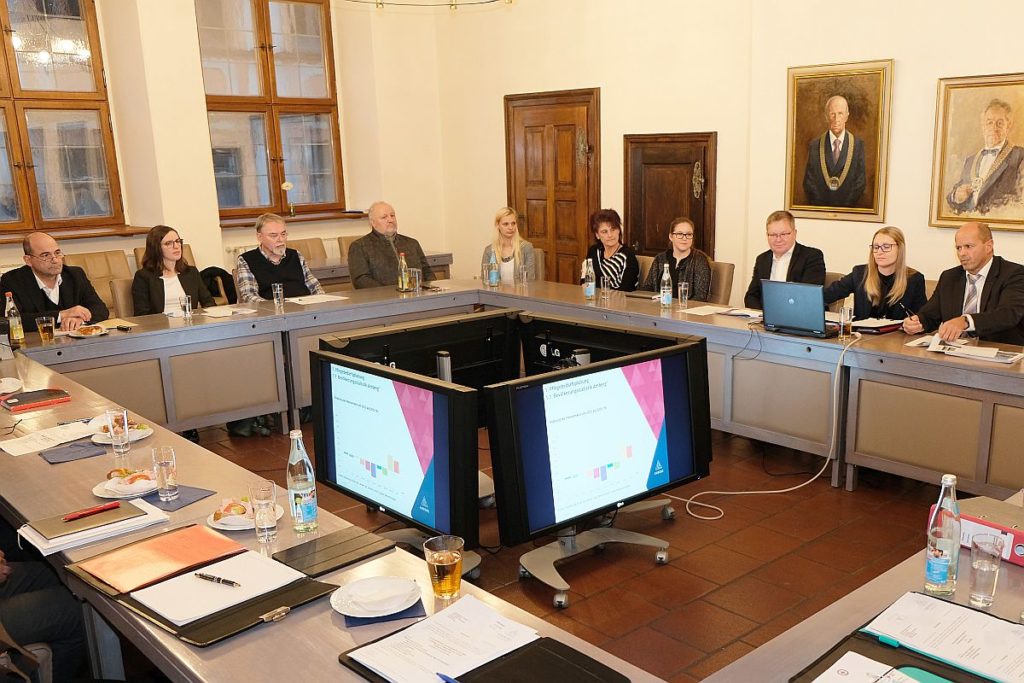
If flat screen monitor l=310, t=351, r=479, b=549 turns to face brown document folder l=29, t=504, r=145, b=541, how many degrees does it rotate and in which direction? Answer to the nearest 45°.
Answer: approximately 45° to its right

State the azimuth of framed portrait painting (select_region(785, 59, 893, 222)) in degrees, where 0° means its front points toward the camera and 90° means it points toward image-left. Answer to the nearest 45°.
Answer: approximately 45°

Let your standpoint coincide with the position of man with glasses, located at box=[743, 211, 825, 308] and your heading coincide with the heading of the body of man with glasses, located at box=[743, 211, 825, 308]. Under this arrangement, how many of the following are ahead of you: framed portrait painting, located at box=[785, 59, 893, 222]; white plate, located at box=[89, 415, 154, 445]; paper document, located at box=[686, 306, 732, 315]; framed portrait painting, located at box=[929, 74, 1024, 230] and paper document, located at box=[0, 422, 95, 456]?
3

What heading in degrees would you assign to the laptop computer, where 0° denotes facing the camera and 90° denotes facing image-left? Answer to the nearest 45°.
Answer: approximately 225°

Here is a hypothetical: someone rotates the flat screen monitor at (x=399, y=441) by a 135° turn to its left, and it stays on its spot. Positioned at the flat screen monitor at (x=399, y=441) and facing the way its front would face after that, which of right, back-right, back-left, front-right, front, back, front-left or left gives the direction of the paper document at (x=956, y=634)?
front-right

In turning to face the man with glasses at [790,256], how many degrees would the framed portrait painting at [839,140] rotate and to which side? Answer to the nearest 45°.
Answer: approximately 45° to its left

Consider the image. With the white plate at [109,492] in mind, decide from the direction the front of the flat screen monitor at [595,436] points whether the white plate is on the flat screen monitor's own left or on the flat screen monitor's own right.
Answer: on the flat screen monitor's own right

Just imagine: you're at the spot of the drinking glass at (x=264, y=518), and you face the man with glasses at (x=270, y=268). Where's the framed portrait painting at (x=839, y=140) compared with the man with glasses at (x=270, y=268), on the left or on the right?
right
